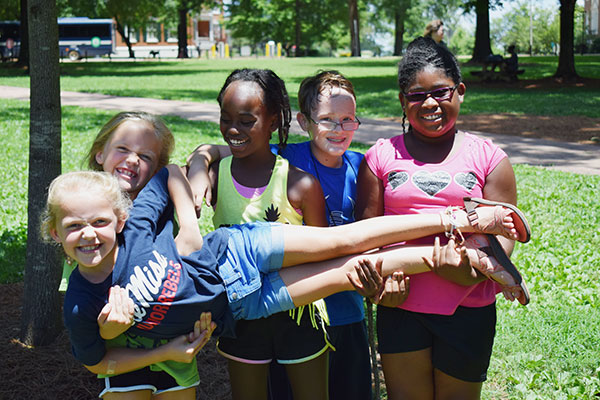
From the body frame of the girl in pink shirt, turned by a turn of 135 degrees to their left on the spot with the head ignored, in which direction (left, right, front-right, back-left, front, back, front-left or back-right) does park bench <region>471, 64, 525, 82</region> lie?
front-left

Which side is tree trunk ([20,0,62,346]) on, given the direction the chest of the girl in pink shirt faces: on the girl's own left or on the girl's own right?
on the girl's own right

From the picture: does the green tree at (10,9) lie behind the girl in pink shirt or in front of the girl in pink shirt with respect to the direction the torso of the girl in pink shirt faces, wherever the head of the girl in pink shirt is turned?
behind

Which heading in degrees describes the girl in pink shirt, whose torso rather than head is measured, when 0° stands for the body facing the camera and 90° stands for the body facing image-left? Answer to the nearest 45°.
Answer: approximately 0°
